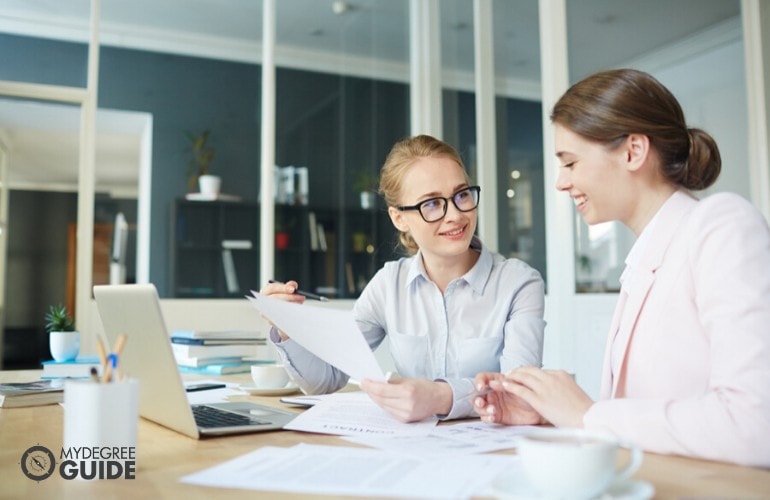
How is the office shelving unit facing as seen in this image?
toward the camera

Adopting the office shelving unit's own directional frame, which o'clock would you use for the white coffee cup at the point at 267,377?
The white coffee cup is roughly at 12 o'clock from the office shelving unit.

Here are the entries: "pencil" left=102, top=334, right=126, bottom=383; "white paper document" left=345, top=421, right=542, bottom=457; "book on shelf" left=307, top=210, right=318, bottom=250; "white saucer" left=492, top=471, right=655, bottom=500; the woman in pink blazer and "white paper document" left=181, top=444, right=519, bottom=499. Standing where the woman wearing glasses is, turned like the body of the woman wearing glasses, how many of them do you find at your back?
1

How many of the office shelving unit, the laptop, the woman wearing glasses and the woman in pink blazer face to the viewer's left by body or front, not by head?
1

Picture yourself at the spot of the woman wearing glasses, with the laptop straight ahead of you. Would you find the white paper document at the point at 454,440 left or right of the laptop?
left

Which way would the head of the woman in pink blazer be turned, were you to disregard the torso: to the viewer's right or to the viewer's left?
to the viewer's left

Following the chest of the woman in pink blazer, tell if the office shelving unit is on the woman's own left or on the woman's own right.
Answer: on the woman's own right

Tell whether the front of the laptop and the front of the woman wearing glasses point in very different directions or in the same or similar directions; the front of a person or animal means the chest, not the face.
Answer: very different directions

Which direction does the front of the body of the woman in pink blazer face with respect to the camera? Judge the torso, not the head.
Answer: to the viewer's left

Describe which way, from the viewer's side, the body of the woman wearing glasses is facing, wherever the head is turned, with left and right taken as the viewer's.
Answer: facing the viewer

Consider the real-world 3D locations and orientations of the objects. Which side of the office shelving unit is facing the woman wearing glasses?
front

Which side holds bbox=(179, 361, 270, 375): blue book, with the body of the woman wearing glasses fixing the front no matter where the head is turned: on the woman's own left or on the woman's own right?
on the woman's own right

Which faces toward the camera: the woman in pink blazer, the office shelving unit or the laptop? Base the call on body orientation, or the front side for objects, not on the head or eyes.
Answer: the office shelving unit

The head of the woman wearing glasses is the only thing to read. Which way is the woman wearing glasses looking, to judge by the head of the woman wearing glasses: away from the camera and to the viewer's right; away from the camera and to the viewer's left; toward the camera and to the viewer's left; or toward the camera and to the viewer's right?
toward the camera and to the viewer's right

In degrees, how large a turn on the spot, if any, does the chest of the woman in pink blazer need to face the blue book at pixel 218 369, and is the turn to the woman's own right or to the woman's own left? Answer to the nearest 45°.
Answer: approximately 45° to the woman's own right
